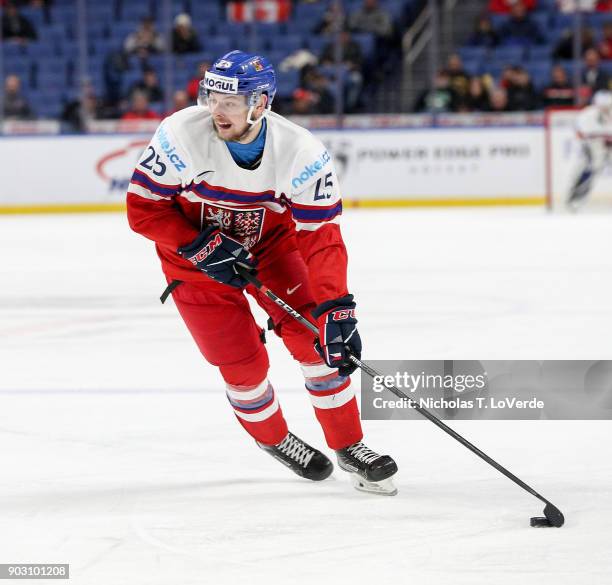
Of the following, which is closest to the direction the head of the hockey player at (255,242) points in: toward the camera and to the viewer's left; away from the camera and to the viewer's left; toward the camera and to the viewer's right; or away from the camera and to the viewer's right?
toward the camera and to the viewer's left

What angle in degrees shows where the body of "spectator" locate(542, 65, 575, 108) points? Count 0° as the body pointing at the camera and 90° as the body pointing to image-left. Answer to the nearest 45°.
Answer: approximately 0°

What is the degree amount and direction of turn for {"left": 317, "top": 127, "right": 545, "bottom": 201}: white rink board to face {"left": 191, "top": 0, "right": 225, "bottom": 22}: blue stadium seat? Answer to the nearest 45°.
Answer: approximately 135° to its right

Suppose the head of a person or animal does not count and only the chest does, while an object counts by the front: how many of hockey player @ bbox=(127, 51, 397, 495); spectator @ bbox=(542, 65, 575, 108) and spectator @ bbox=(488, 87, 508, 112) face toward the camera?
3

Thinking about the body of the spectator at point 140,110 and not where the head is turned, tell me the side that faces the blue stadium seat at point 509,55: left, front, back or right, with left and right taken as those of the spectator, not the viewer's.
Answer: left

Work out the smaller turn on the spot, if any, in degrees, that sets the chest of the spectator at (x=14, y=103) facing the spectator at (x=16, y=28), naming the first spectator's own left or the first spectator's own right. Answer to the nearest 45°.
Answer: approximately 180°

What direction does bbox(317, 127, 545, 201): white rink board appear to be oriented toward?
toward the camera

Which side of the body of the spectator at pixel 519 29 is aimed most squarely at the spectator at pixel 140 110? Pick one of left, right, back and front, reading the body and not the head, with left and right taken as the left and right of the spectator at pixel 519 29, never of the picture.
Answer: right

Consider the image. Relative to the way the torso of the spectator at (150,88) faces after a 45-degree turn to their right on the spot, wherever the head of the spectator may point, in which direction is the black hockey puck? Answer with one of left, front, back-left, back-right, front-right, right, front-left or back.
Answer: front-left

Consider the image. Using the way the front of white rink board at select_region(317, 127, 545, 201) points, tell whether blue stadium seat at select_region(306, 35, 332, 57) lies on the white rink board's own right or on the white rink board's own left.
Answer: on the white rink board's own right

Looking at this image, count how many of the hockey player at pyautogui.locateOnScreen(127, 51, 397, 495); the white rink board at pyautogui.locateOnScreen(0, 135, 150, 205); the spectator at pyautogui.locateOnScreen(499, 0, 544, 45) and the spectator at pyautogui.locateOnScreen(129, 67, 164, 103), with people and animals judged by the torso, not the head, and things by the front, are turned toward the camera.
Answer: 4

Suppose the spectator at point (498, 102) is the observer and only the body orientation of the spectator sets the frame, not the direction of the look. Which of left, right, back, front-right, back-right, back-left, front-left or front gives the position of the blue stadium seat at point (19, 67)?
right

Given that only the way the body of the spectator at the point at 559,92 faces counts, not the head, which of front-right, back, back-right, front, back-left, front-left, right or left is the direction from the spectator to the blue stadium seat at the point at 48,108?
right

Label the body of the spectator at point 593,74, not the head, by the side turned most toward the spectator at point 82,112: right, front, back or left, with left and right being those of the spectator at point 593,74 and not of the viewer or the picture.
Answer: right
